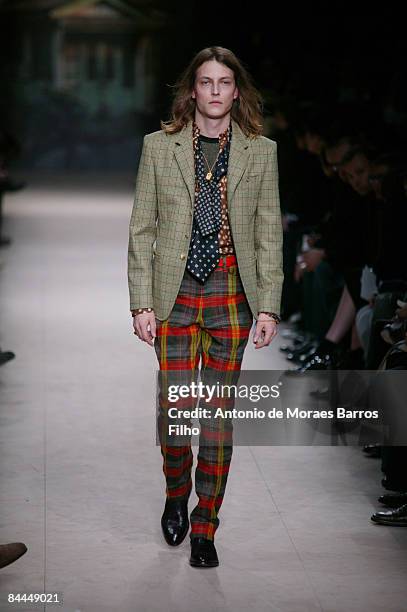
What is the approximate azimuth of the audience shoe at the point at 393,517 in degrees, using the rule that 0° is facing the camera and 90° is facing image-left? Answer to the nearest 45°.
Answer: approximately 90°

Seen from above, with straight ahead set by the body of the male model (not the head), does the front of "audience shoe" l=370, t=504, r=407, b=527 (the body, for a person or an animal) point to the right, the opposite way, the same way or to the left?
to the right

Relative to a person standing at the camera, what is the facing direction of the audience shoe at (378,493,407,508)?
facing to the left of the viewer

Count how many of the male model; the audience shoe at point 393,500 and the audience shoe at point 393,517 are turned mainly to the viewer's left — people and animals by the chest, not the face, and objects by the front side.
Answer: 2

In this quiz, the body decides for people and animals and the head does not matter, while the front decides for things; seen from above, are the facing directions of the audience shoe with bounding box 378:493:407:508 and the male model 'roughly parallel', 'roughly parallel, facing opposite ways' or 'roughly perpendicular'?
roughly perpendicular
